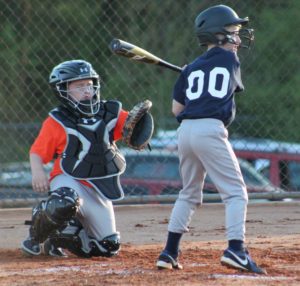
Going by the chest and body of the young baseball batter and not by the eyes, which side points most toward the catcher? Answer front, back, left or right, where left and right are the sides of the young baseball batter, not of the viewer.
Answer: left

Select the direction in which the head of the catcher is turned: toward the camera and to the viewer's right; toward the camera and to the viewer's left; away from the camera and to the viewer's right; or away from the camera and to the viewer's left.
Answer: toward the camera and to the viewer's right

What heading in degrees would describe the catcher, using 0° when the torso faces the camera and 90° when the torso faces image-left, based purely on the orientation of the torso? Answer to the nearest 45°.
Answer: approximately 315°

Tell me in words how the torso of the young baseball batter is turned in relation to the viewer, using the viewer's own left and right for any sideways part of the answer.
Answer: facing away from the viewer and to the right of the viewer

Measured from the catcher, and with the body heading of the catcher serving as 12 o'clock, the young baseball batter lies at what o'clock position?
The young baseball batter is roughly at 12 o'clock from the catcher.
